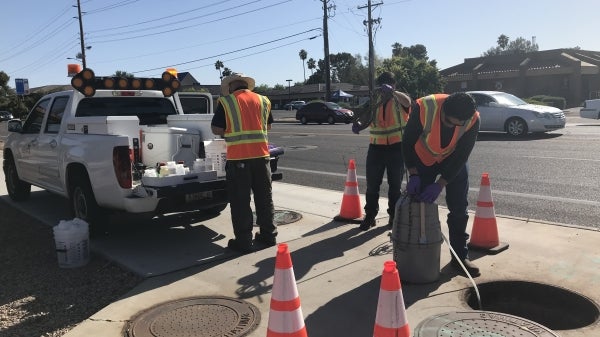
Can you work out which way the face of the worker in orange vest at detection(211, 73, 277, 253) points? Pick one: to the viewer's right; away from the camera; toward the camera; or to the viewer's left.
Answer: away from the camera

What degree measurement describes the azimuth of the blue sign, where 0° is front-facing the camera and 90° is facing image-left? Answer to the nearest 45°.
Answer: approximately 0°

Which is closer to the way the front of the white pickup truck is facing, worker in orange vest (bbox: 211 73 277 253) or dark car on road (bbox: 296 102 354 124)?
the dark car on road

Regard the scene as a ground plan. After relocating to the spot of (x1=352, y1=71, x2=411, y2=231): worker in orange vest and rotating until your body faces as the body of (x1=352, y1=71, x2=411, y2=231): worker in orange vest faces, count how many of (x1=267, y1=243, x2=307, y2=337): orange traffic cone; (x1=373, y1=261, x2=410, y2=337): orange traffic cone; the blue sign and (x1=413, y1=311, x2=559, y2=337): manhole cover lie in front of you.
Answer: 3

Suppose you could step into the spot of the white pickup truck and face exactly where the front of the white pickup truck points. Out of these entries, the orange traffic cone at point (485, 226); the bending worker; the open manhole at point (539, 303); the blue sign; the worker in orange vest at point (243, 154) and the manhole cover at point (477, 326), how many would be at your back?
5

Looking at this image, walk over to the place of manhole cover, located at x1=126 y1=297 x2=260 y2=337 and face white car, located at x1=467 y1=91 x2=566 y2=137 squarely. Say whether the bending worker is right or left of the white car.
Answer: right

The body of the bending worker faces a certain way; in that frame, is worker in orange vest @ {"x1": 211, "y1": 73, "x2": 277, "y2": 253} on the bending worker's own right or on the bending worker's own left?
on the bending worker's own right

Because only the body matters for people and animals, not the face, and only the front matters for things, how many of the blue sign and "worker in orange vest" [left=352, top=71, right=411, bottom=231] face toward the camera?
2

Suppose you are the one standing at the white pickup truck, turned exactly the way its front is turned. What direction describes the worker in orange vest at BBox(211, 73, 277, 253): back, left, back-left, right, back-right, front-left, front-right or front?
back
